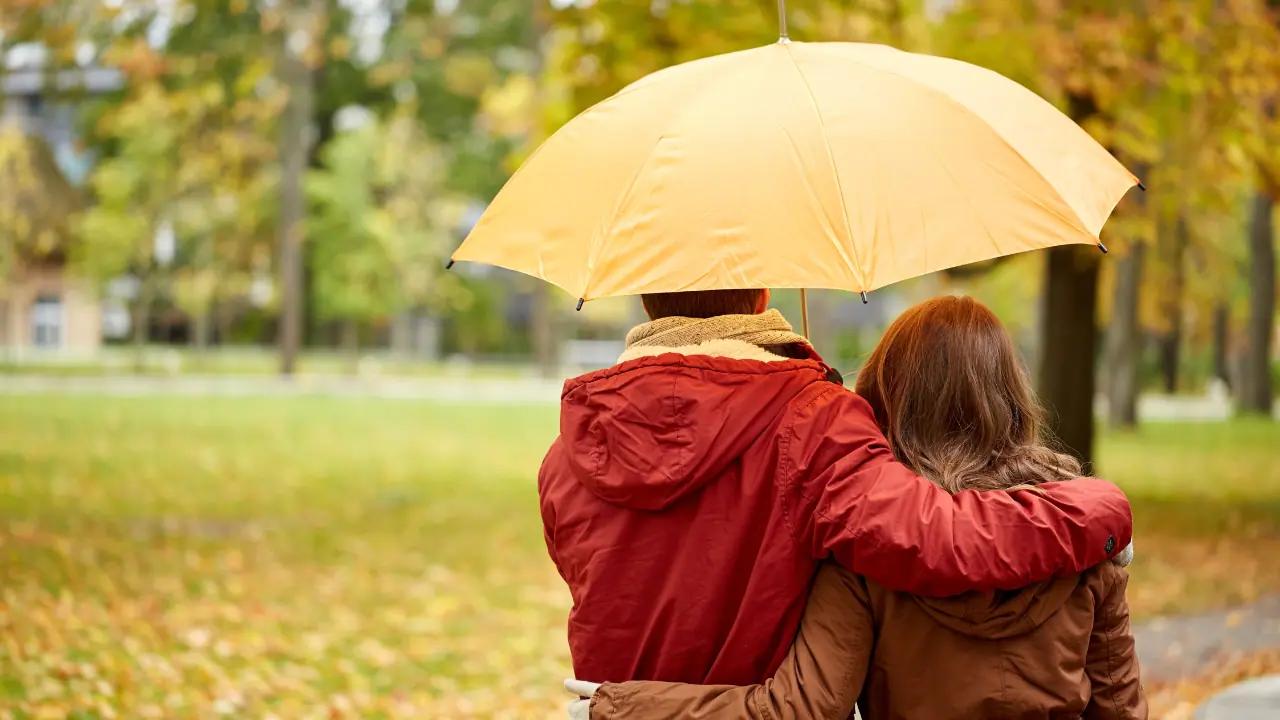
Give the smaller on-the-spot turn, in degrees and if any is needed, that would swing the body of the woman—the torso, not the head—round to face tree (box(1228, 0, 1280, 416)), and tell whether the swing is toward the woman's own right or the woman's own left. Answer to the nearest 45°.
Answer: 0° — they already face it

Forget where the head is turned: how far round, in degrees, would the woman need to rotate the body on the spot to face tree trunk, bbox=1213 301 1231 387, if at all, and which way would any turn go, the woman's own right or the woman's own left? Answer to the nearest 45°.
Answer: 0° — they already face it

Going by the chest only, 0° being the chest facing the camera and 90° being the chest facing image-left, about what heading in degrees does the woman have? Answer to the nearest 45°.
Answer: approximately 180°

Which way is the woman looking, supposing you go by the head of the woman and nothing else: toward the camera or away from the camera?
away from the camera

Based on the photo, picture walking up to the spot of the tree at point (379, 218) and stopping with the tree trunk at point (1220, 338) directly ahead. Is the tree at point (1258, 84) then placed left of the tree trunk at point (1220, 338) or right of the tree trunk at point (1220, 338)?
right
